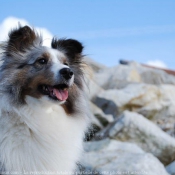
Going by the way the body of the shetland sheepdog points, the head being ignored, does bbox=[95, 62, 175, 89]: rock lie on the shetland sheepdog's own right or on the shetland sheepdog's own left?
on the shetland sheepdog's own left

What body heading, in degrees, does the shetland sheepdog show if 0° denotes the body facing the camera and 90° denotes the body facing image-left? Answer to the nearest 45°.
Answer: approximately 315°

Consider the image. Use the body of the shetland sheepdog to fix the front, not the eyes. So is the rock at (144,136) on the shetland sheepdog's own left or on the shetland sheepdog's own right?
on the shetland sheepdog's own left

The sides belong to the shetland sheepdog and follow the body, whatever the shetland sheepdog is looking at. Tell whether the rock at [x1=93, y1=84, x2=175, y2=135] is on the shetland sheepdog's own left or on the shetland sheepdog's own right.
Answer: on the shetland sheepdog's own left
